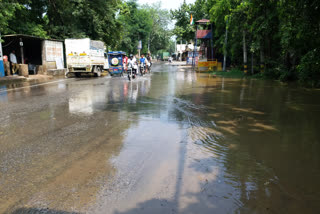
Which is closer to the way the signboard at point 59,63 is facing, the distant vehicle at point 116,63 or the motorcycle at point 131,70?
the motorcycle

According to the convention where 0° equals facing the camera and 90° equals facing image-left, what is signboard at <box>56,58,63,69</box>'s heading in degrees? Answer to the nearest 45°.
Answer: approximately 0°

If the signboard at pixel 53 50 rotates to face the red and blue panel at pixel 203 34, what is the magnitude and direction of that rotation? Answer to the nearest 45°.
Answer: approximately 90° to its left
